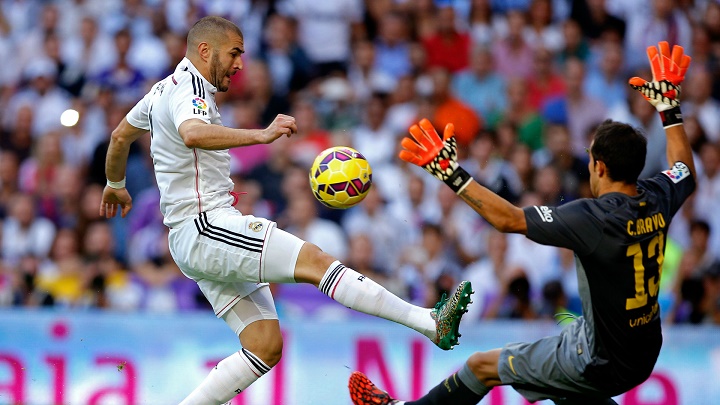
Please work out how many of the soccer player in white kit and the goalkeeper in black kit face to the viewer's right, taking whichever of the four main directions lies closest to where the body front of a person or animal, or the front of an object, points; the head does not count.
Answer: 1

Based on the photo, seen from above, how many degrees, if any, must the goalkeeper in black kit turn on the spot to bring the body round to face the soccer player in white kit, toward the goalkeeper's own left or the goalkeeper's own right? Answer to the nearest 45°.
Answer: approximately 45° to the goalkeeper's own left

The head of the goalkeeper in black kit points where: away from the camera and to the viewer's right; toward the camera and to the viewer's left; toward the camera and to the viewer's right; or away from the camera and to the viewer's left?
away from the camera and to the viewer's left

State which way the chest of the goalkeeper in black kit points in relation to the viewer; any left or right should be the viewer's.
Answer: facing away from the viewer and to the left of the viewer

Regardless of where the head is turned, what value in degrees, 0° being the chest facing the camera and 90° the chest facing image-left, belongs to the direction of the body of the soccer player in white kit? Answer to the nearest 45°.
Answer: approximately 270°

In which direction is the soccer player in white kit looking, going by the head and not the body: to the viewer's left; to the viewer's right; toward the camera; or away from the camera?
to the viewer's right
